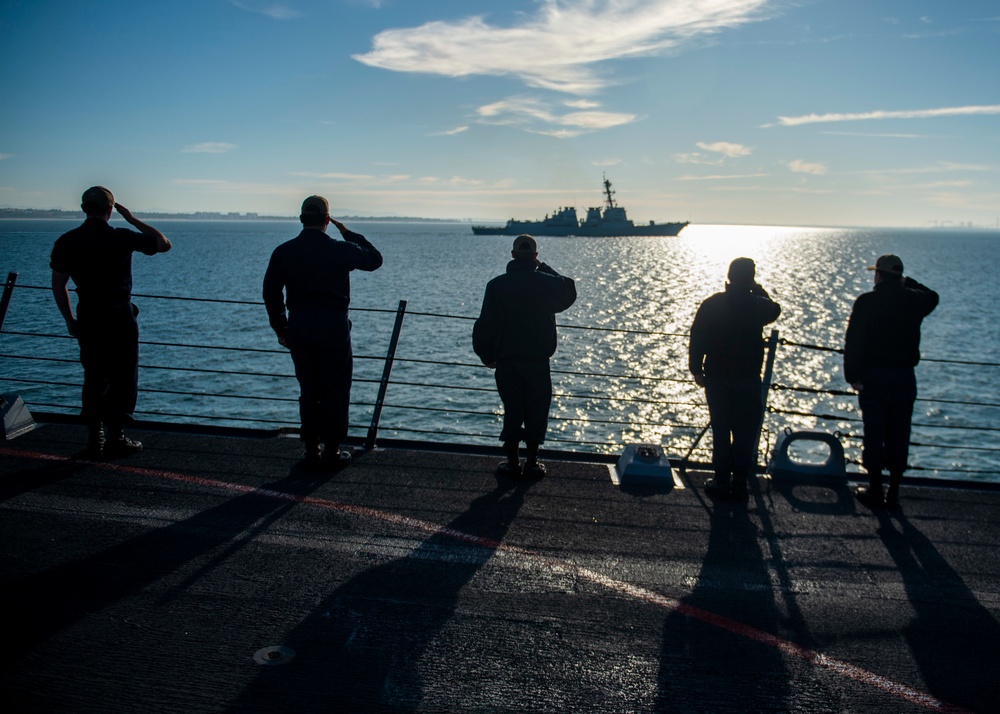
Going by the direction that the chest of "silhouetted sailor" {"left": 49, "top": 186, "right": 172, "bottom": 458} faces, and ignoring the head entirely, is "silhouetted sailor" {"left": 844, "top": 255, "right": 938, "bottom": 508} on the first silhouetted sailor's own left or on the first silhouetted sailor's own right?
on the first silhouetted sailor's own right

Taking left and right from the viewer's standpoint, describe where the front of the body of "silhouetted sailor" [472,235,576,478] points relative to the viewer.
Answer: facing away from the viewer

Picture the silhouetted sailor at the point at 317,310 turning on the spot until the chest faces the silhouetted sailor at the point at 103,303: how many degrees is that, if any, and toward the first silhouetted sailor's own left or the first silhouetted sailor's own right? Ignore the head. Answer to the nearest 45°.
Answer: approximately 90° to the first silhouetted sailor's own left

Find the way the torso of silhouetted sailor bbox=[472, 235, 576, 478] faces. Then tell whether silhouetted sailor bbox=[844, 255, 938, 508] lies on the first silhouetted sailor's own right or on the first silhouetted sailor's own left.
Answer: on the first silhouetted sailor's own right

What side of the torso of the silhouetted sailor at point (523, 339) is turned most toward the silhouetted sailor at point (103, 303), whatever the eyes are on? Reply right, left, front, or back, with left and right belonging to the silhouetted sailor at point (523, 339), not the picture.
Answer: left

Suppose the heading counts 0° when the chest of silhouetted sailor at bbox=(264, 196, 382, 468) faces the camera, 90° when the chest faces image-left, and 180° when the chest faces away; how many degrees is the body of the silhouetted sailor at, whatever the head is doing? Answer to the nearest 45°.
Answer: approximately 180°

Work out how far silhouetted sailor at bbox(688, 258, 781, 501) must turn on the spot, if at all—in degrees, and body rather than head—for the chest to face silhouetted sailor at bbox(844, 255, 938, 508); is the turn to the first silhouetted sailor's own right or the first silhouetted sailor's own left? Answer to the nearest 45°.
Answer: approximately 90° to the first silhouetted sailor's own right

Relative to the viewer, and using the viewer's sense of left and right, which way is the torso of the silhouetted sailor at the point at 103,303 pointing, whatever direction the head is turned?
facing away from the viewer and to the right of the viewer

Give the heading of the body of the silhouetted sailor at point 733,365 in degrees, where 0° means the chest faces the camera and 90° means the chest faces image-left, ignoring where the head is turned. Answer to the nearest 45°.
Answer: approximately 180°

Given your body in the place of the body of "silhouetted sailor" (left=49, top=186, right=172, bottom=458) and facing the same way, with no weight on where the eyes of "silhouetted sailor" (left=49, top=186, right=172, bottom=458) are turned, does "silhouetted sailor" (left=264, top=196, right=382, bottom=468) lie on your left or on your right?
on your right
